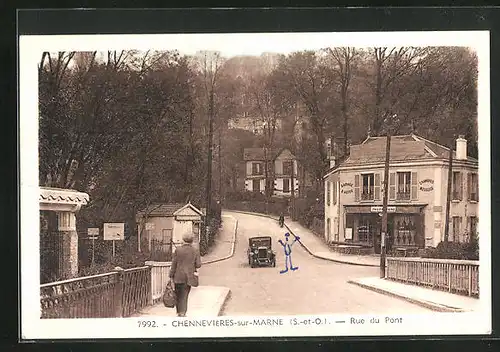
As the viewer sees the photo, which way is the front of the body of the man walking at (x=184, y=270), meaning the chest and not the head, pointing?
away from the camera

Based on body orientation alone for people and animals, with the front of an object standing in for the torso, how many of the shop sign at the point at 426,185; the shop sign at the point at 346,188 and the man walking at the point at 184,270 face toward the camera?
2

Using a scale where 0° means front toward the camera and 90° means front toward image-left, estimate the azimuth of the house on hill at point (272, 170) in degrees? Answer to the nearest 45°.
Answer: approximately 0°

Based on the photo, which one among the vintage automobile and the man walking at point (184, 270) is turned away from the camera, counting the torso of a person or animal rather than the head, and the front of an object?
the man walking

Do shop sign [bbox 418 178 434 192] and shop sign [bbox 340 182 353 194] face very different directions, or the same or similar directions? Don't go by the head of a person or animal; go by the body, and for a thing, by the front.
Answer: same or similar directions

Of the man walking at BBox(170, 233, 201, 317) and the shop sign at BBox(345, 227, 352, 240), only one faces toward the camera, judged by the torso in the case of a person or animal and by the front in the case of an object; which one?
the shop sign

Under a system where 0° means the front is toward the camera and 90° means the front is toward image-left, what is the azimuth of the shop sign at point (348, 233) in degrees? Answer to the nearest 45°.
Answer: approximately 0°

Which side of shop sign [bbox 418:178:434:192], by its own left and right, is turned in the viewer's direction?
front

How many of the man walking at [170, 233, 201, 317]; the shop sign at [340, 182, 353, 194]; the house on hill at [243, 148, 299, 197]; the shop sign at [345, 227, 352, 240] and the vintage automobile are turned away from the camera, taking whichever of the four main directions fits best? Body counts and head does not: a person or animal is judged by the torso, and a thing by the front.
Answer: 1

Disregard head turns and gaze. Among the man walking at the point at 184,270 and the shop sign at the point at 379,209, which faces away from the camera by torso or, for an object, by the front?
the man walking

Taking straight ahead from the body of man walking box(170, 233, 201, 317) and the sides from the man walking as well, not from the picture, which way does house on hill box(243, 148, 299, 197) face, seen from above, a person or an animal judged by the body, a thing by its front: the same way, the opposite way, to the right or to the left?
the opposite way
